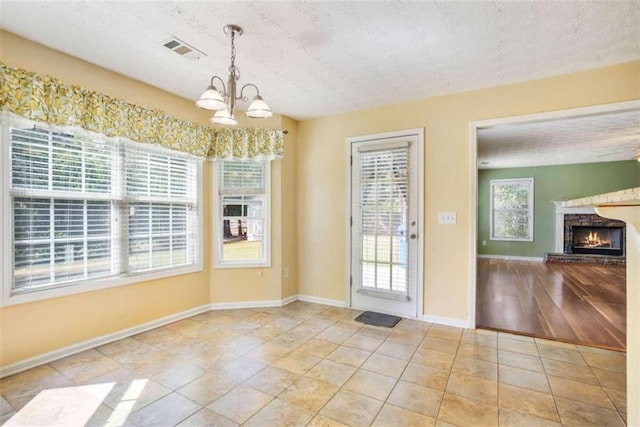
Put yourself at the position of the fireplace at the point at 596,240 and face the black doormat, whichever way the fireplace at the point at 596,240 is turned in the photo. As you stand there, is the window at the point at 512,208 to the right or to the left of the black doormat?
right

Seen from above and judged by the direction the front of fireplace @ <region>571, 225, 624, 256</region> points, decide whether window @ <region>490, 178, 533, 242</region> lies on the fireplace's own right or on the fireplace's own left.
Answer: on the fireplace's own right

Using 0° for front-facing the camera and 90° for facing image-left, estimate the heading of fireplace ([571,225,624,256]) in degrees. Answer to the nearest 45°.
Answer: approximately 0°

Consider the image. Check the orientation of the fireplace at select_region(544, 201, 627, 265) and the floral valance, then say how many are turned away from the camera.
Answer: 0

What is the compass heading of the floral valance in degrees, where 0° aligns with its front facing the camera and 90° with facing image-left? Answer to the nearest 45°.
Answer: approximately 315°

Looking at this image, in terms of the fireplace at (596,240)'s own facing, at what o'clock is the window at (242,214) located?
The window is roughly at 1 o'clock from the fireplace.

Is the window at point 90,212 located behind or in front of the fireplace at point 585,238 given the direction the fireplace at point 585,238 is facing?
in front

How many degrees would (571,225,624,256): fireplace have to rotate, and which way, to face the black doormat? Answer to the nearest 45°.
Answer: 0° — it already faces it

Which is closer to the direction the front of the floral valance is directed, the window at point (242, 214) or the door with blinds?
the door with blinds

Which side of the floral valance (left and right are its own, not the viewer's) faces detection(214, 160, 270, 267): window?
left

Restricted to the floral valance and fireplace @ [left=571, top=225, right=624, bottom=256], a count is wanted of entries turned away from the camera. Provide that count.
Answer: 0

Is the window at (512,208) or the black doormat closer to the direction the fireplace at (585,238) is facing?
the black doormat
